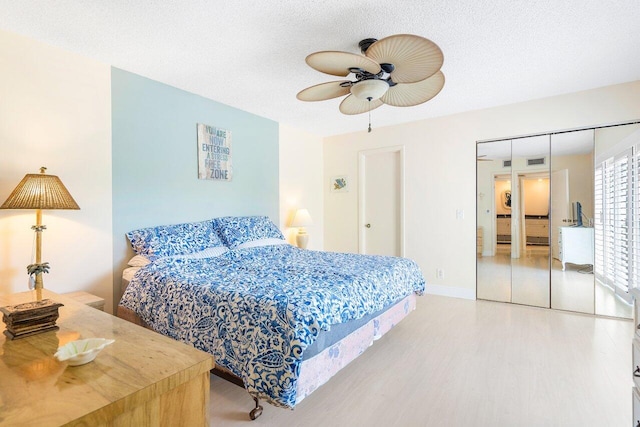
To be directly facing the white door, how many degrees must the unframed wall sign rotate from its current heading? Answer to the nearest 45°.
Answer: approximately 45° to its left

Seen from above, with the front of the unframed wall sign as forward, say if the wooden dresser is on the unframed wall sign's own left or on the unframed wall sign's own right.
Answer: on the unframed wall sign's own right

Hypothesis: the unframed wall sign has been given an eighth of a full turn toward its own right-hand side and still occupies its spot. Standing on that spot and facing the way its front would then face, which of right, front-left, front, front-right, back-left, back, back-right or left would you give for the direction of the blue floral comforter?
front

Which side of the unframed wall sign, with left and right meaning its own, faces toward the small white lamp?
left

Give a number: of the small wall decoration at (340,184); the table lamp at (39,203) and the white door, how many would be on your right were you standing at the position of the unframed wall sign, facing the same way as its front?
1

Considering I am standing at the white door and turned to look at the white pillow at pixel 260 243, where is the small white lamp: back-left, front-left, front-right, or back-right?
front-right

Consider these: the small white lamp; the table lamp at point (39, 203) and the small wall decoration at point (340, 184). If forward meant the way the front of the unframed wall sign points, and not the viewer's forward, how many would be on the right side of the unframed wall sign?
1

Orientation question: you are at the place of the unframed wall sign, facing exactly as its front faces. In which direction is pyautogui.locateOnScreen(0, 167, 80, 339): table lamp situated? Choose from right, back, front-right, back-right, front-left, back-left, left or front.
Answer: right

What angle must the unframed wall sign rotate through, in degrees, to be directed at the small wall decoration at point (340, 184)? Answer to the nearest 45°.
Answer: approximately 90° to its left

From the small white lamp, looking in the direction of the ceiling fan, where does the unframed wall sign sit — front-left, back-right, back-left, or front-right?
front-right

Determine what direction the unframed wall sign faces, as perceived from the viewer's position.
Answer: facing the viewer and to the right of the viewer
